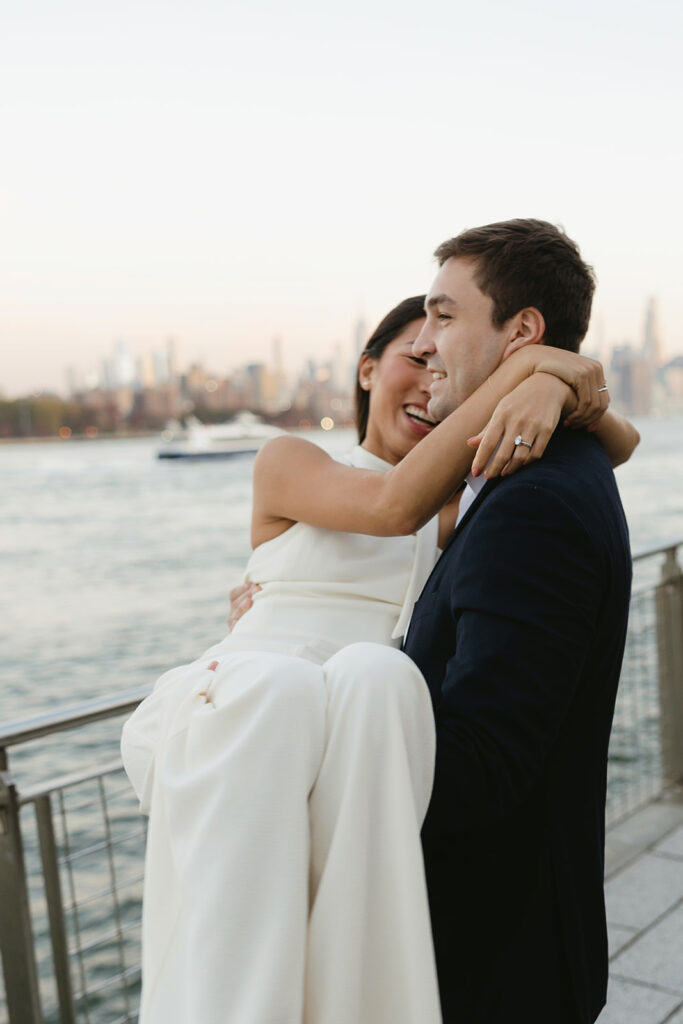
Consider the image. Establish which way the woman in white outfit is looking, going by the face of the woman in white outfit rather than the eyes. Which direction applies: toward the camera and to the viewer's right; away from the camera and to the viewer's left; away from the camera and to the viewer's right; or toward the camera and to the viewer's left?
toward the camera and to the viewer's right

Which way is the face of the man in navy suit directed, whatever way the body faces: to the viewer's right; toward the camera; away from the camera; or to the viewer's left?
to the viewer's left

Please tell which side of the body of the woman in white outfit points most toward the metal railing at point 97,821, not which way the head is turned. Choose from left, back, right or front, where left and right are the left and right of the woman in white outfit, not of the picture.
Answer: back

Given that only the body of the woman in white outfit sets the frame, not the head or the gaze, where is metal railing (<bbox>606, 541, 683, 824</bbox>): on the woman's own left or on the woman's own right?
on the woman's own left

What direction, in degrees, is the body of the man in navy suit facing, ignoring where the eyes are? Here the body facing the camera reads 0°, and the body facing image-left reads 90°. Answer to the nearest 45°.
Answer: approximately 90°

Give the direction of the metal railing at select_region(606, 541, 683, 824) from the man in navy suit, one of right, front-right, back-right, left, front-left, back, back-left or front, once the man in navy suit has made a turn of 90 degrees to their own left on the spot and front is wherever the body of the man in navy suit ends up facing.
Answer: back
